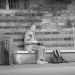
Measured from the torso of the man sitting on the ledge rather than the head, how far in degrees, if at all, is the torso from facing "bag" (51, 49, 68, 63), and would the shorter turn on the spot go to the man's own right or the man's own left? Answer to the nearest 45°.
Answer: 0° — they already face it

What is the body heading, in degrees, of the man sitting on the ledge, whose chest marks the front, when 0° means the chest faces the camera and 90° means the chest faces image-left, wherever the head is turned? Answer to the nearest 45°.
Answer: approximately 270°
